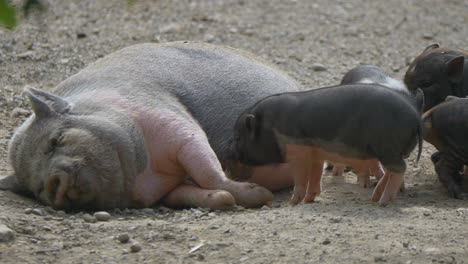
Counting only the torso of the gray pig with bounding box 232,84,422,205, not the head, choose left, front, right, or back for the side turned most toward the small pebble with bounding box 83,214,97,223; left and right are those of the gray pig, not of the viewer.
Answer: front

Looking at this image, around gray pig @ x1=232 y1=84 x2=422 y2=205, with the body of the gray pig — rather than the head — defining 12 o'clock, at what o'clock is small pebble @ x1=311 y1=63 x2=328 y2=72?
The small pebble is roughly at 3 o'clock from the gray pig.

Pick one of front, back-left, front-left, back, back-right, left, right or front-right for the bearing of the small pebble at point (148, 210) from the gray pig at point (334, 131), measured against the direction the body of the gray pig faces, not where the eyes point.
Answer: front

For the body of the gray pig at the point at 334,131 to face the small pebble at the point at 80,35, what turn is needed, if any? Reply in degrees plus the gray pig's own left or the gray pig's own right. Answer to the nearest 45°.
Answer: approximately 45° to the gray pig's own right

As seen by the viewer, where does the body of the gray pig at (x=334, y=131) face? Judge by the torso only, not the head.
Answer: to the viewer's left

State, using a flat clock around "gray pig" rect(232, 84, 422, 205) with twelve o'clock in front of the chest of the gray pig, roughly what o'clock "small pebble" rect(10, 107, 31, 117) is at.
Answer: The small pebble is roughly at 1 o'clock from the gray pig.

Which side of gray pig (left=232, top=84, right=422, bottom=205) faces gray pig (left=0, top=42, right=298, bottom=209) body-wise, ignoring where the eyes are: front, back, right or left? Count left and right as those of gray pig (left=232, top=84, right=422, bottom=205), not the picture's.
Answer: front

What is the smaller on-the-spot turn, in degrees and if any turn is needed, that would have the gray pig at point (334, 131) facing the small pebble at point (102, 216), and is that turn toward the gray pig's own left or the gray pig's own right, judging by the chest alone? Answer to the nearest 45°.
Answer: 0° — it already faces it
